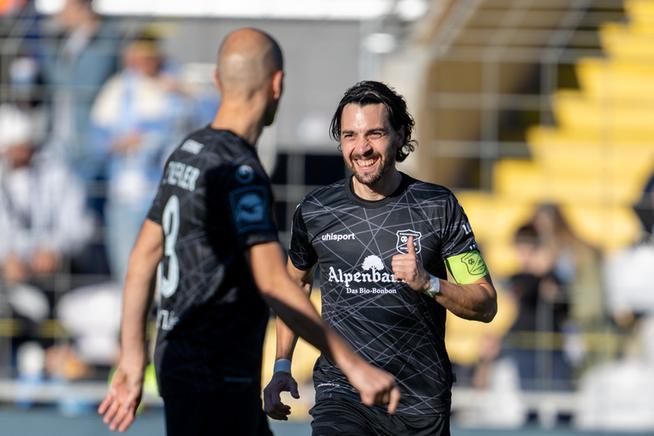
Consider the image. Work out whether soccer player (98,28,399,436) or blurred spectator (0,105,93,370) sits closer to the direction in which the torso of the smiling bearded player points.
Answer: the soccer player

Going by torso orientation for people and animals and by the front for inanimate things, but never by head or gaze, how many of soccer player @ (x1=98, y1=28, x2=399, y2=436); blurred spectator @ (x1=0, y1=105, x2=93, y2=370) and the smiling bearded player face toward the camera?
2

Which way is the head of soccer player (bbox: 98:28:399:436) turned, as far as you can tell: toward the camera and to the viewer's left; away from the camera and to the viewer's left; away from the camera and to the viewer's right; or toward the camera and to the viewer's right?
away from the camera and to the viewer's right

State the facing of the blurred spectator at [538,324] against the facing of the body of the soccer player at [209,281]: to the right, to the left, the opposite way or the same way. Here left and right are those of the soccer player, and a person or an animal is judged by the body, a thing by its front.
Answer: the opposite way

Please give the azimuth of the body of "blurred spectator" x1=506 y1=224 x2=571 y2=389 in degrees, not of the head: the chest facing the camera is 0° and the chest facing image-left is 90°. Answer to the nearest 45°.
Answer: approximately 45°

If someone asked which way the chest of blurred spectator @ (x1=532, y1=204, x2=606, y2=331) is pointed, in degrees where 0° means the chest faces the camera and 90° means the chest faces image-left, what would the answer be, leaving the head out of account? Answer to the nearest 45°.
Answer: approximately 45°

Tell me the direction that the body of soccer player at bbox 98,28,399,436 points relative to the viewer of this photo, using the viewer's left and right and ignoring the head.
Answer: facing away from the viewer and to the right of the viewer

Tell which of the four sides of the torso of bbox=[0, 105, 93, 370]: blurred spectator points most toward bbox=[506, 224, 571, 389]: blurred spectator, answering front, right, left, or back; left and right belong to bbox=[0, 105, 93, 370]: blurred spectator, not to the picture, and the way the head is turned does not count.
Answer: left
